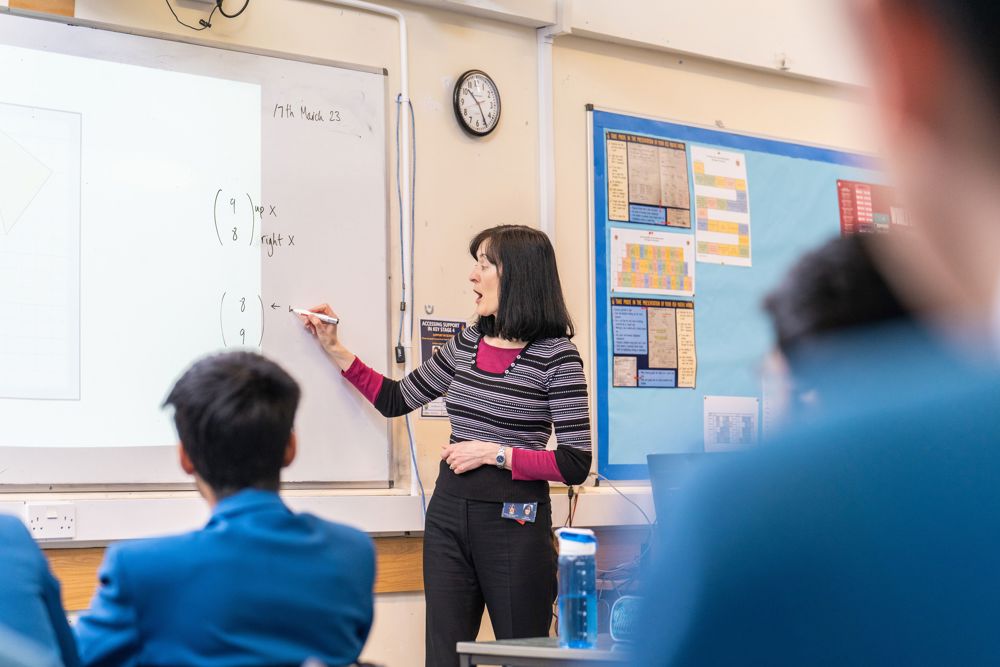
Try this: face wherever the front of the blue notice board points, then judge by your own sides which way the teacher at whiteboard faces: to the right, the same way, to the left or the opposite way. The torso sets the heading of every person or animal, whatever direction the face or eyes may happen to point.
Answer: to the right

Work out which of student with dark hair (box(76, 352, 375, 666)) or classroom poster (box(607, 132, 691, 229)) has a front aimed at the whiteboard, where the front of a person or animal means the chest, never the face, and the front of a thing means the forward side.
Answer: the student with dark hair

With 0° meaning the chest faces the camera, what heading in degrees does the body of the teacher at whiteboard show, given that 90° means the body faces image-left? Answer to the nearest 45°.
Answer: approximately 45°

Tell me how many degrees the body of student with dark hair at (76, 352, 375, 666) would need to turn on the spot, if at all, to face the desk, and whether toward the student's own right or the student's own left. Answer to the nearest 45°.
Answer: approximately 45° to the student's own right

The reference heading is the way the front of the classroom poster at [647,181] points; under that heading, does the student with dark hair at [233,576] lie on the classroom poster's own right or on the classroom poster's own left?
on the classroom poster's own right

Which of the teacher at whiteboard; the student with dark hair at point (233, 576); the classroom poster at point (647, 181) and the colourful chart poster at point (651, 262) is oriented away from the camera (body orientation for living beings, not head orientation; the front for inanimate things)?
the student with dark hair

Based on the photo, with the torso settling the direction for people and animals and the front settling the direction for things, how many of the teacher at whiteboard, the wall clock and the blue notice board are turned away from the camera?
0

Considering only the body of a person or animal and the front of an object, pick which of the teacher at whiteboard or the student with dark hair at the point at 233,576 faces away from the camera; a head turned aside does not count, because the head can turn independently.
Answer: the student with dark hair

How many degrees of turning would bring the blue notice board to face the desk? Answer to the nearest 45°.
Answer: approximately 45° to its right

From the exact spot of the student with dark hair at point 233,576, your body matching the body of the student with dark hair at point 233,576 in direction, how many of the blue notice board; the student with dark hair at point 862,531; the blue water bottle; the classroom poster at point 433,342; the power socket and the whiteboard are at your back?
1

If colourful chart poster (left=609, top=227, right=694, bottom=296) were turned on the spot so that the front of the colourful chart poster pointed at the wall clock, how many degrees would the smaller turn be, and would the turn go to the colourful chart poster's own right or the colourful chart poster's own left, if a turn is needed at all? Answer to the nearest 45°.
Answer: approximately 90° to the colourful chart poster's own right

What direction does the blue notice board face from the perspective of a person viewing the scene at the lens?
facing the viewer and to the right of the viewer

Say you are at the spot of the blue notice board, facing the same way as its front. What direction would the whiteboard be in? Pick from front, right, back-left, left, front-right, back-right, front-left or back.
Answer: right

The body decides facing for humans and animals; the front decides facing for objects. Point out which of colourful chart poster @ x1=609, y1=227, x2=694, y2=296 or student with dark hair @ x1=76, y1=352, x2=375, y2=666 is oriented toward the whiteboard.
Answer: the student with dark hair

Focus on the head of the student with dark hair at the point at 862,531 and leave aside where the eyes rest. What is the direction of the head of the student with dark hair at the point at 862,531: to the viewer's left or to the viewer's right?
to the viewer's left

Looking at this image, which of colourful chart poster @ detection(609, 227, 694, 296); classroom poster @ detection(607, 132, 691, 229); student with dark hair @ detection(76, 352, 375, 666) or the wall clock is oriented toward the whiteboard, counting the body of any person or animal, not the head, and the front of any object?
the student with dark hair

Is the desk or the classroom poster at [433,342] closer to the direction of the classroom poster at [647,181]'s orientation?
the desk

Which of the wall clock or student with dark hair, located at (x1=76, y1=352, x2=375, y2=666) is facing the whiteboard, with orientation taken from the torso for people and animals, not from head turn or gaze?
the student with dark hair

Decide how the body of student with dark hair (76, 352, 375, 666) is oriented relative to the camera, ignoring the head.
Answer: away from the camera

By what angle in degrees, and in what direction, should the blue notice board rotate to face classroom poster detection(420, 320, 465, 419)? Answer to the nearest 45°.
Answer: approximately 90° to its right

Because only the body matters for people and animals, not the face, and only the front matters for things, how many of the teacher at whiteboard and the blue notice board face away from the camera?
0

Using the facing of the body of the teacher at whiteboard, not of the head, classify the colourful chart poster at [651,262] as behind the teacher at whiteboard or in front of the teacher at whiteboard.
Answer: behind
